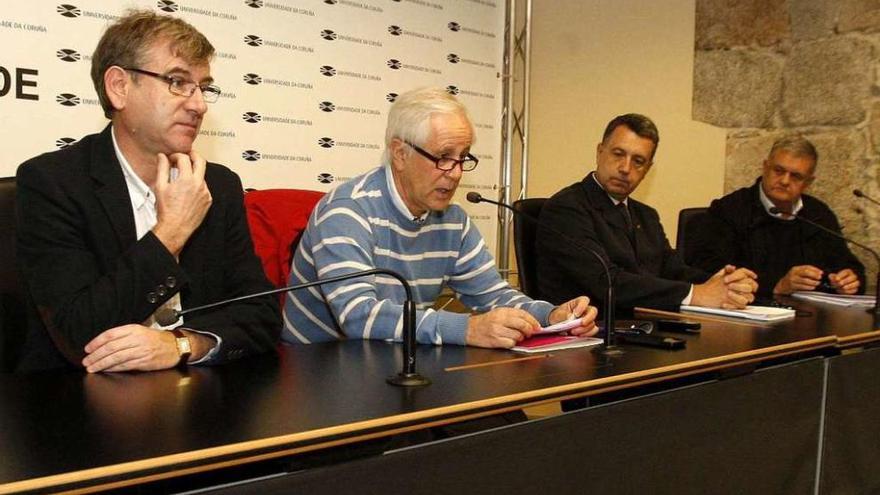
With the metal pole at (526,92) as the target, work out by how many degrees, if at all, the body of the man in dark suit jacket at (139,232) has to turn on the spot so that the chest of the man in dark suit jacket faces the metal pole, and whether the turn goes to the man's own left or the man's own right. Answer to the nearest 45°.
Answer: approximately 90° to the man's own left

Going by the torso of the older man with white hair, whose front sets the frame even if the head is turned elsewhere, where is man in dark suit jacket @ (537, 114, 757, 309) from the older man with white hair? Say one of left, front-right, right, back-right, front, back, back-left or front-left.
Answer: left

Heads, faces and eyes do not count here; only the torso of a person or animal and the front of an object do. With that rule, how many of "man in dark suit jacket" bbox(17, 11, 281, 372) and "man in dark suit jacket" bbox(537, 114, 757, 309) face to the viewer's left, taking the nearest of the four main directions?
0

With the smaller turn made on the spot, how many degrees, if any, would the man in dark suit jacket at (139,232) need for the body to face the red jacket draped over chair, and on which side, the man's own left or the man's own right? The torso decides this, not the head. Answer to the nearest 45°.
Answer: approximately 90° to the man's own left

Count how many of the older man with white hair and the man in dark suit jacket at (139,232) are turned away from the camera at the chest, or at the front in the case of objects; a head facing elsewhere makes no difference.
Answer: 0

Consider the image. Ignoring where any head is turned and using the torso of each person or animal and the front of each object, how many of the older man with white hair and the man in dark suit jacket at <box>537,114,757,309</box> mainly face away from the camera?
0

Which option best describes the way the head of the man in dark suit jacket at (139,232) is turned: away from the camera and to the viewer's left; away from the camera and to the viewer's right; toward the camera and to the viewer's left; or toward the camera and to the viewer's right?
toward the camera and to the viewer's right

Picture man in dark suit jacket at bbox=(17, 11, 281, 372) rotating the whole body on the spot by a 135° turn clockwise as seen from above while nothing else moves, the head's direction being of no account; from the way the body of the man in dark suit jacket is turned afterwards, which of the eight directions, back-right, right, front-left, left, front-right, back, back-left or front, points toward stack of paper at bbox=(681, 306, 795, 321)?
back

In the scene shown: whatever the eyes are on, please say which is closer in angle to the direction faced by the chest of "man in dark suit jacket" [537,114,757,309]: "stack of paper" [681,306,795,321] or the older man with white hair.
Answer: the stack of paper

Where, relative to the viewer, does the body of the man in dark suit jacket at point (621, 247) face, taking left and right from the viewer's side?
facing the viewer and to the right of the viewer

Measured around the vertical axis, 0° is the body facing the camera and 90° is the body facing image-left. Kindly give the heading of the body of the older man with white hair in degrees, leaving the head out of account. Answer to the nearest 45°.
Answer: approximately 315°
